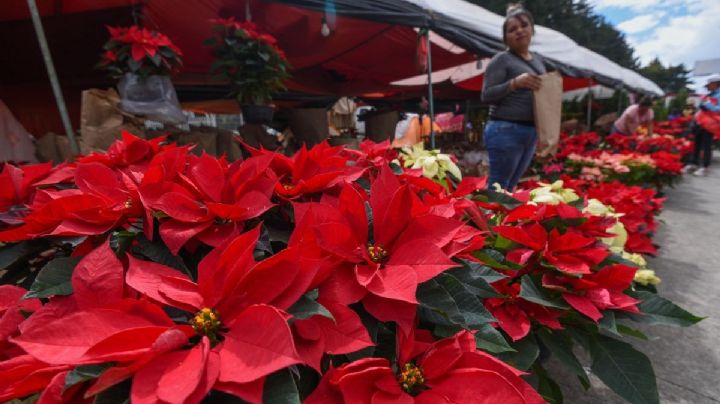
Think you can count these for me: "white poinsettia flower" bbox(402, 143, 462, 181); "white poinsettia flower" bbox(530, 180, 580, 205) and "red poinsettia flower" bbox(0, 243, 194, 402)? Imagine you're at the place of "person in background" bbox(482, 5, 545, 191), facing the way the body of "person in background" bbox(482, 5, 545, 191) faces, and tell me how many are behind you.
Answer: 0

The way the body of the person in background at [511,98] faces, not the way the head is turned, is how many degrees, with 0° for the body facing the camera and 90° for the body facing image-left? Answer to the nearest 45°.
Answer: approximately 315°

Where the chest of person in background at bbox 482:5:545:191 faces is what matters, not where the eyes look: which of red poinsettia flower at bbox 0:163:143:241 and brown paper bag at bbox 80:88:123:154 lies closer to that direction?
the red poinsettia flower

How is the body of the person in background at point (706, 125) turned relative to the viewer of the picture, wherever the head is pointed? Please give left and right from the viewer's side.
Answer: facing the viewer and to the left of the viewer

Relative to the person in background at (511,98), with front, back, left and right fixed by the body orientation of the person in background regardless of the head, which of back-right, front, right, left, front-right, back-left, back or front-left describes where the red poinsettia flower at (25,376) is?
front-right

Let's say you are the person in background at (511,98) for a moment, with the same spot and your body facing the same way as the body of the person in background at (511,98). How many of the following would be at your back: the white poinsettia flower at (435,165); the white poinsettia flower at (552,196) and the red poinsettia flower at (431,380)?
0

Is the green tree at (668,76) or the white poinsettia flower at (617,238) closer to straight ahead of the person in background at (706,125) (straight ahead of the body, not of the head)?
the white poinsettia flower

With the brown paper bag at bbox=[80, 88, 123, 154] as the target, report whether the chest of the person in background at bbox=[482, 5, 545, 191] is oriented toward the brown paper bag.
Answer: no

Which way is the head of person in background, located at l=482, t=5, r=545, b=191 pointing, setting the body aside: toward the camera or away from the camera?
toward the camera

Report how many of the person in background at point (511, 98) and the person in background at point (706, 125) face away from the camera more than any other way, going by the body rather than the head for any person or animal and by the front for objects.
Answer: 0
